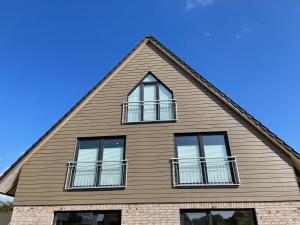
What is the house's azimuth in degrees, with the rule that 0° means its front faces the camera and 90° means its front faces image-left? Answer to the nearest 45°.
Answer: approximately 0°
